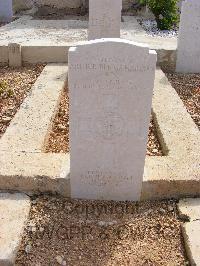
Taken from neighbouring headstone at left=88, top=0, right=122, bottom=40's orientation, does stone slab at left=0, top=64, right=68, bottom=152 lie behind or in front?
in front

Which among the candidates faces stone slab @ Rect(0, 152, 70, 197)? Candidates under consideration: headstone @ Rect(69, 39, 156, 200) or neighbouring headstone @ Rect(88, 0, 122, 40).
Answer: the neighbouring headstone

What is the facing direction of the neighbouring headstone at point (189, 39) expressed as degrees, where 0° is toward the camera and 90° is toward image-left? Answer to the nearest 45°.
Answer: approximately 0°

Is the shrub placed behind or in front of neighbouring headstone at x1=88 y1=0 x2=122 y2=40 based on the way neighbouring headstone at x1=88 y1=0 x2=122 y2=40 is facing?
behind

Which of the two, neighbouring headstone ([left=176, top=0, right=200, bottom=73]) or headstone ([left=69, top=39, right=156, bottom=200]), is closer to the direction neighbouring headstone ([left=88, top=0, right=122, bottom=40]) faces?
the headstone

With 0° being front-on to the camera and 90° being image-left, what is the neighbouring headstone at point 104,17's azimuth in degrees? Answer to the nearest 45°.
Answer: approximately 0°

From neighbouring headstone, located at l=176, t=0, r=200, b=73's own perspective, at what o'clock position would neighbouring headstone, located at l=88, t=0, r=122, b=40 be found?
neighbouring headstone, located at l=88, t=0, r=122, b=40 is roughly at 3 o'clock from neighbouring headstone, located at l=176, t=0, r=200, b=73.

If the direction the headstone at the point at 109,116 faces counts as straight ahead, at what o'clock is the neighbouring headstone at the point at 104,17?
The neighbouring headstone is roughly at 6 o'clock from the headstone.
